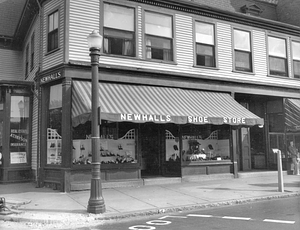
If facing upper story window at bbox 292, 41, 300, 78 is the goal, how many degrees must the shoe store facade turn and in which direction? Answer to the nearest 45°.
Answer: approximately 90° to its left

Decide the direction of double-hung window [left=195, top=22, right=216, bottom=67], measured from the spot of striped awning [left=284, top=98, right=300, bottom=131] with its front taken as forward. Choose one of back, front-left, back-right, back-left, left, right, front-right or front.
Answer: right

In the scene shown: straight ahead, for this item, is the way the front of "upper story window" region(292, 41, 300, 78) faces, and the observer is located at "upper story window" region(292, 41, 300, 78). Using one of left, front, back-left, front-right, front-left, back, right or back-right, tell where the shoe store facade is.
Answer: right

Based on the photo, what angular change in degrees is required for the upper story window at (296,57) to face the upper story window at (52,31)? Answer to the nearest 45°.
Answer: approximately 90° to its right

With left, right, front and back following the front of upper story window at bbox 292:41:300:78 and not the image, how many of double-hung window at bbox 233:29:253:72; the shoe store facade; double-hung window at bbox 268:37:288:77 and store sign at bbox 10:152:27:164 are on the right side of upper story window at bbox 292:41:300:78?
4

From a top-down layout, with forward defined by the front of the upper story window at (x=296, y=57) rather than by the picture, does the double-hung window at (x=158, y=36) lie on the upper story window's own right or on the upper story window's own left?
on the upper story window's own right

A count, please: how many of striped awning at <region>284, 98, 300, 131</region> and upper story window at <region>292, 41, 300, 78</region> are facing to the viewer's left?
0

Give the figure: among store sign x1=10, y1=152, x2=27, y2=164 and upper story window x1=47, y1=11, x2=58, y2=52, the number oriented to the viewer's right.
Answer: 0

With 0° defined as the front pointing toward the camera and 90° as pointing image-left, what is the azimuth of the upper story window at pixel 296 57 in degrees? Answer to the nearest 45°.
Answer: approximately 315°

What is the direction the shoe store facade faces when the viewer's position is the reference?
facing the viewer and to the right of the viewer
